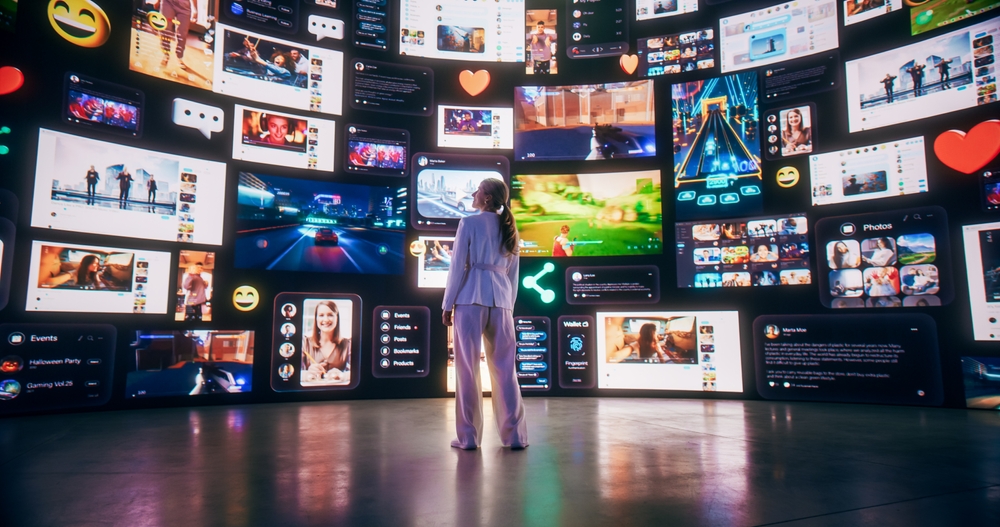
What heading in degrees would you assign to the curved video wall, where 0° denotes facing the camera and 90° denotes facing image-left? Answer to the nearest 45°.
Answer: approximately 0°

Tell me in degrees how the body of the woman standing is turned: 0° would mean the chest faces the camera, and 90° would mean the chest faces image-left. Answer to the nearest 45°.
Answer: approximately 135°

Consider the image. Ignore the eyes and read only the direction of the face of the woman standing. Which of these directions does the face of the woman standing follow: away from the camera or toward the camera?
away from the camera

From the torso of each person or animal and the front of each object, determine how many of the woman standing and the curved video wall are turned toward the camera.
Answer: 1

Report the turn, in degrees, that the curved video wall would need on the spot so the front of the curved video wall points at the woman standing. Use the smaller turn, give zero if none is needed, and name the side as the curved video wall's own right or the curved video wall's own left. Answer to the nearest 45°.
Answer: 0° — it already faces them
